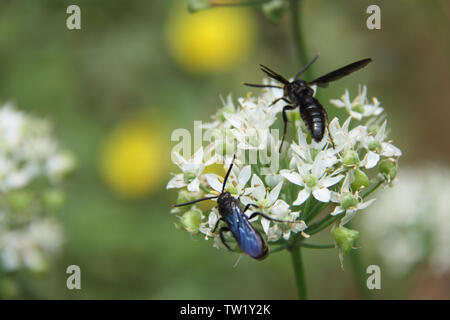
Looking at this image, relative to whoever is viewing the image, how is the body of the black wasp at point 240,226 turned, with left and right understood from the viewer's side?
facing away from the viewer and to the left of the viewer

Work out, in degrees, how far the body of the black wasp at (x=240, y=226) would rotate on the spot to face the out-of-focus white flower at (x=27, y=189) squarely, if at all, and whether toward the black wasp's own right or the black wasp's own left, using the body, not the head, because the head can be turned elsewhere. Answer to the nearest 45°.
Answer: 0° — it already faces it

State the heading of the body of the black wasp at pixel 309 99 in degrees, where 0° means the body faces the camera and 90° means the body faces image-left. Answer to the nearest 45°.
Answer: approximately 135°
